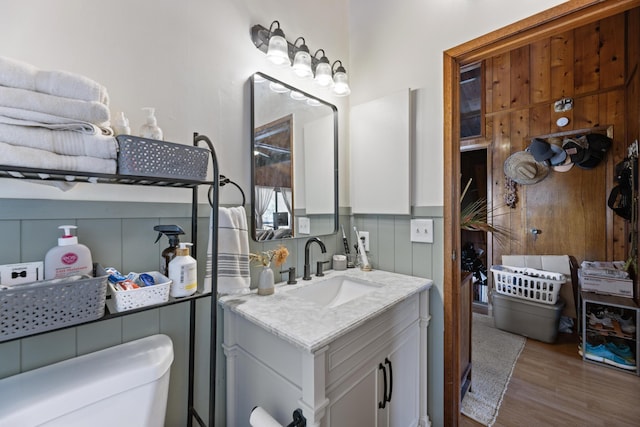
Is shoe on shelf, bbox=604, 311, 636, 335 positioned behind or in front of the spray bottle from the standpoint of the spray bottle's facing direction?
behind

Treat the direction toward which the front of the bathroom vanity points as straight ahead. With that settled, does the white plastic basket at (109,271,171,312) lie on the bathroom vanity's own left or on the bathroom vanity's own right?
on the bathroom vanity's own right

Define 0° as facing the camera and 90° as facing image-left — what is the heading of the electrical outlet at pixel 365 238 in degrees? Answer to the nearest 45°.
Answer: approximately 0°

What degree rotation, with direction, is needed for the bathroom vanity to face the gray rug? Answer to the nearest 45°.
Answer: approximately 90° to its left

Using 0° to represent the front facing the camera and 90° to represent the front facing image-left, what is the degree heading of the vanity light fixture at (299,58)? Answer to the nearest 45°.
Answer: approximately 315°

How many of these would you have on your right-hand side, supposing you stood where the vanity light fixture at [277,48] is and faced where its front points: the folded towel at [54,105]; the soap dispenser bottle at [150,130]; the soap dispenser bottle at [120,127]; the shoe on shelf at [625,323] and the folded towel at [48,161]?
4

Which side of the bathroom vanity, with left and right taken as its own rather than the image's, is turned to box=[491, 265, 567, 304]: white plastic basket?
left

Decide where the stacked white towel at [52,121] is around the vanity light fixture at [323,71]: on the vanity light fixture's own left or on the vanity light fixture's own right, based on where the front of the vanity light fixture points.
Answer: on the vanity light fixture's own right

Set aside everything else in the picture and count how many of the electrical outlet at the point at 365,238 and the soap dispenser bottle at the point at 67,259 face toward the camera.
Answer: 2
